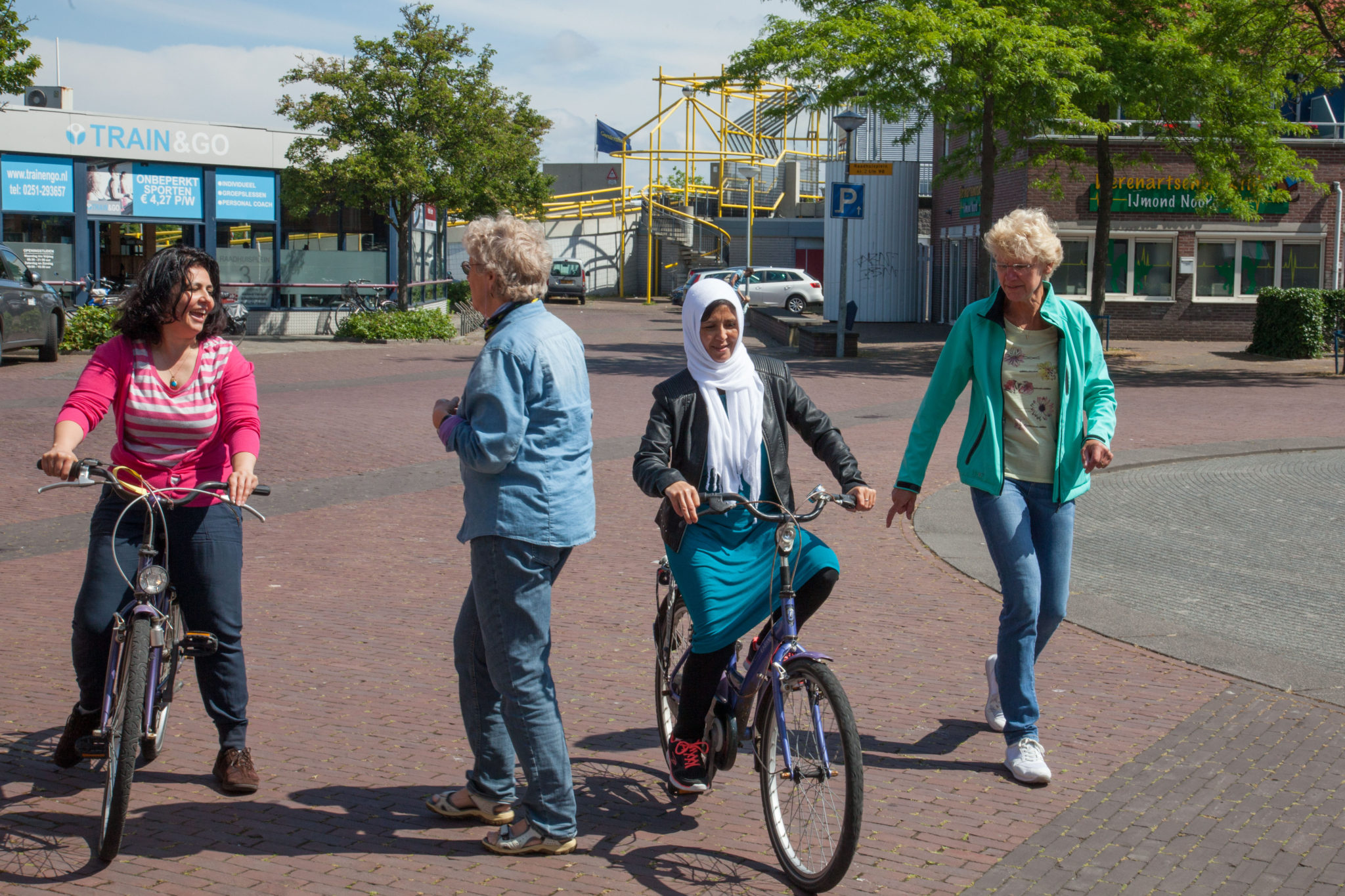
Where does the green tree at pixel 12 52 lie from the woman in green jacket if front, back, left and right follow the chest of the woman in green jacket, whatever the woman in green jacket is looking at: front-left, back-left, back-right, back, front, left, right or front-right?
back-right

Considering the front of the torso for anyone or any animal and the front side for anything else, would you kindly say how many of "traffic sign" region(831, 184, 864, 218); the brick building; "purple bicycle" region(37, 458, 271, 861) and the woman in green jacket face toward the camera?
4

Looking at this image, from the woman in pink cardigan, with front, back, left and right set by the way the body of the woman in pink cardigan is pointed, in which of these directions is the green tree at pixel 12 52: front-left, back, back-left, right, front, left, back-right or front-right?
back

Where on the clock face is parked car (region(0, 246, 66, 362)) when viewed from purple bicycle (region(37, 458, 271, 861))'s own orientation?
The parked car is roughly at 6 o'clock from the purple bicycle.

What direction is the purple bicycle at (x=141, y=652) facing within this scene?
toward the camera

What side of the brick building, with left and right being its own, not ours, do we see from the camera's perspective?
front

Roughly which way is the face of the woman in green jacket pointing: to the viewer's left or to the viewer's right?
to the viewer's left

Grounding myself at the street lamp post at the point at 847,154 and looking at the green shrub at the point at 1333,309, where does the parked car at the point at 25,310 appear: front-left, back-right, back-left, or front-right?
back-right

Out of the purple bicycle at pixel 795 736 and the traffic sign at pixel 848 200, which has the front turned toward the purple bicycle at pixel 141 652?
the traffic sign

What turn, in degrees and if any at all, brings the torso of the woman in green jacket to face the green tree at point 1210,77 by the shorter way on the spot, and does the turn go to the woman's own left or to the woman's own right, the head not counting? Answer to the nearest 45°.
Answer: approximately 180°

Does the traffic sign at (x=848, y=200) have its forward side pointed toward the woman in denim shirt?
yes

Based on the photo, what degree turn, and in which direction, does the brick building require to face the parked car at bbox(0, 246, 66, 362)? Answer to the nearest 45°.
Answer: approximately 45° to its right

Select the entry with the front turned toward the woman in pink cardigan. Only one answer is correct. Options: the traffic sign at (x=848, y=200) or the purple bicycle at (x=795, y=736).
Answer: the traffic sign
